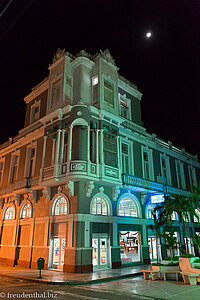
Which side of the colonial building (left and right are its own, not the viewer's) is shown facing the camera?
front
